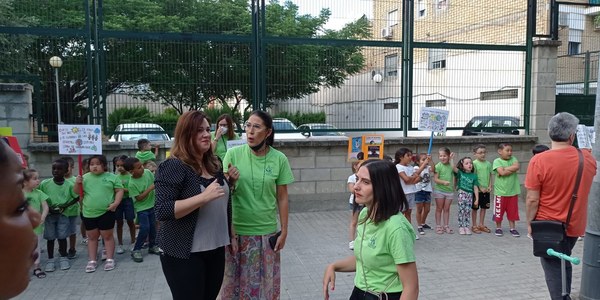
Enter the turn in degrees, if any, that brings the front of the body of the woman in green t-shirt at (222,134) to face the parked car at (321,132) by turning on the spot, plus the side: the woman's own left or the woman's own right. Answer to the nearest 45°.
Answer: approximately 135° to the woman's own left

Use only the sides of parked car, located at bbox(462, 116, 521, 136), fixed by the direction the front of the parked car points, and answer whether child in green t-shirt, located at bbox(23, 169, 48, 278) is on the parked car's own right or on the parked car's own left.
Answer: on the parked car's own left

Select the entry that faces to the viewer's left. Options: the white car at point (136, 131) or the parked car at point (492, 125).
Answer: the parked car

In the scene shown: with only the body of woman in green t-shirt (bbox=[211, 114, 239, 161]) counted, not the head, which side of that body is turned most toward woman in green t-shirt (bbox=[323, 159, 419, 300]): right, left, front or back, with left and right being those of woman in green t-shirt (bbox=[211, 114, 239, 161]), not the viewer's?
front

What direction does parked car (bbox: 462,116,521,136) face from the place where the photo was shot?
facing to the left of the viewer

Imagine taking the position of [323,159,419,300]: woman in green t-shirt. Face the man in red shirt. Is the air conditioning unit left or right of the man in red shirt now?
left

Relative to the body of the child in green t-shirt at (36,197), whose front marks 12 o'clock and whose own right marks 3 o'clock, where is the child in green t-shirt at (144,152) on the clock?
the child in green t-shirt at (144,152) is roughly at 9 o'clock from the child in green t-shirt at (36,197).

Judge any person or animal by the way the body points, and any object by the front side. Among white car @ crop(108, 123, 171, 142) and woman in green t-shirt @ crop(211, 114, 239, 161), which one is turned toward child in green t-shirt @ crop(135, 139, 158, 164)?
the white car

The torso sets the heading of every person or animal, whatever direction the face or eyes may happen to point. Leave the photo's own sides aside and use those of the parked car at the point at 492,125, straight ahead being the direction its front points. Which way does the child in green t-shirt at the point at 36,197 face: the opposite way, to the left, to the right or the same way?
the opposite way

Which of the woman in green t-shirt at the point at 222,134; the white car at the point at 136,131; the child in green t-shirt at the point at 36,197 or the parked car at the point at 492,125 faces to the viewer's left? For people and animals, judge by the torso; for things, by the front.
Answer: the parked car

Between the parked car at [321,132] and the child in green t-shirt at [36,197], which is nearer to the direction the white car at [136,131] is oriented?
the child in green t-shirt

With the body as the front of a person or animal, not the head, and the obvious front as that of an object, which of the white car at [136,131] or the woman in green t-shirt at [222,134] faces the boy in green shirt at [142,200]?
the white car
